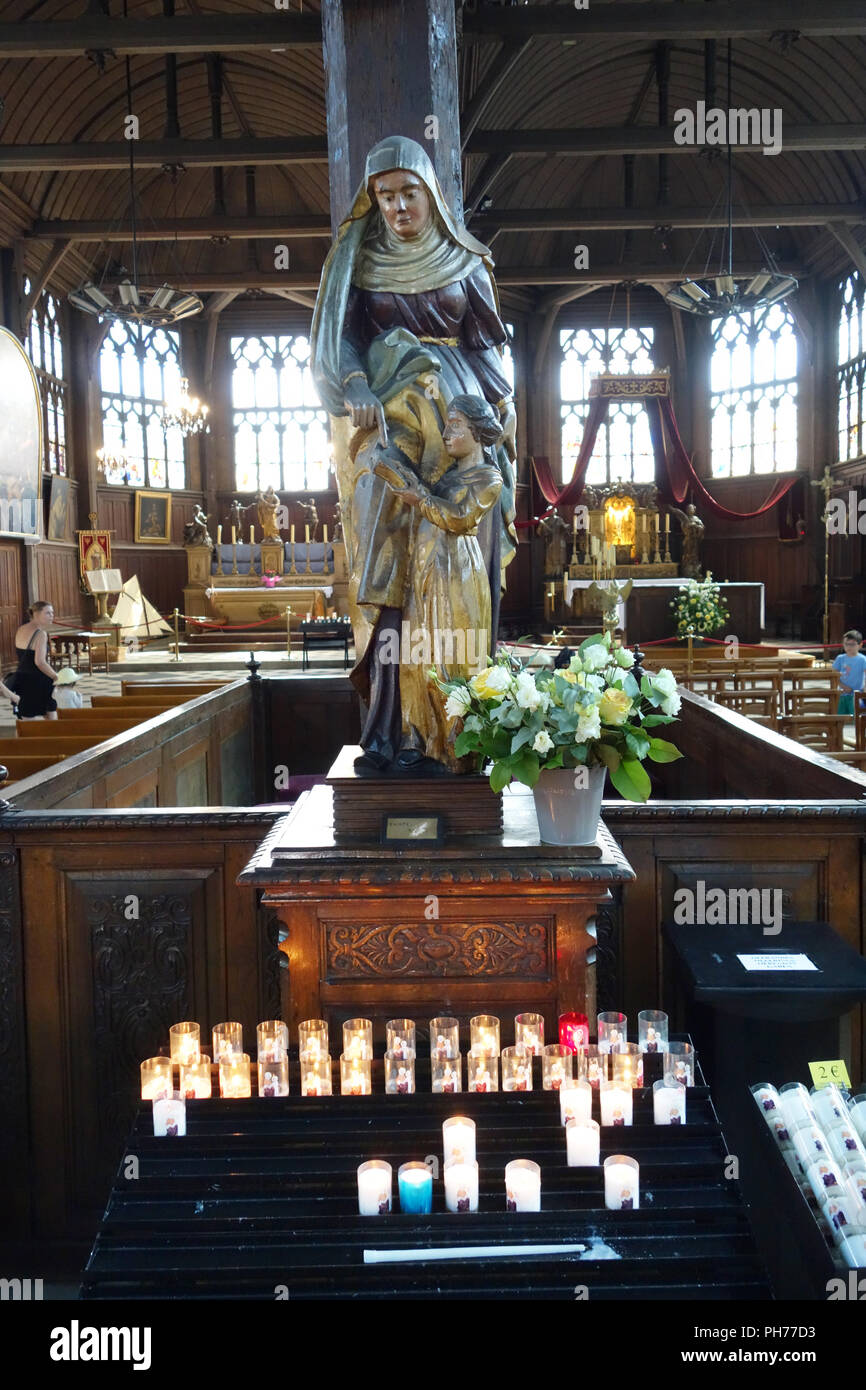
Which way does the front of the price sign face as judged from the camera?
facing the viewer

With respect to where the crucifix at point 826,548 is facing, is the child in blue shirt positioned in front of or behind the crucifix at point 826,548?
in front

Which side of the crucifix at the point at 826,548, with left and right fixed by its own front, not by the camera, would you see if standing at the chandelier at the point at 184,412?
right

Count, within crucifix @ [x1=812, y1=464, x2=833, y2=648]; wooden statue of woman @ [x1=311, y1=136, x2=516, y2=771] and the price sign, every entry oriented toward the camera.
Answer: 3

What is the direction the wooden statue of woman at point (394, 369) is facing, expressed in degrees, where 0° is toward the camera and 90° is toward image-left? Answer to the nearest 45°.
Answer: approximately 0°

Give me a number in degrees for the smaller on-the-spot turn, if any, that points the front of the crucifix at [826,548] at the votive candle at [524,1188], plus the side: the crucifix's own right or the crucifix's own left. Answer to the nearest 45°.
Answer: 0° — it already faces it

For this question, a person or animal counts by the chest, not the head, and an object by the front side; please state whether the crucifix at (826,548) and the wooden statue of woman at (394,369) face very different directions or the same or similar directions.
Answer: same or similar directions

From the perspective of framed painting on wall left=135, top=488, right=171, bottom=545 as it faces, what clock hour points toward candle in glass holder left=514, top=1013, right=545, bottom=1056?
The candle in glass holder is roughly at 12 o'clock from the framed painting on wall.

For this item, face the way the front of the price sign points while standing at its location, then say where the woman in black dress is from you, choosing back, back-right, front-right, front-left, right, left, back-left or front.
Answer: back-right

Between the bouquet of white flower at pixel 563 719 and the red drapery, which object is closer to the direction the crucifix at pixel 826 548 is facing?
the bouquet of white flower

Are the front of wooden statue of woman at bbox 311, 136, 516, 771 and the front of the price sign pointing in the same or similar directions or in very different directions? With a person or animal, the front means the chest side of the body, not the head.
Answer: same or similar directions

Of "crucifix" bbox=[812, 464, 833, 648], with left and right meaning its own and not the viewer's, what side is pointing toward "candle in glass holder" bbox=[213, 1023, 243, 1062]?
front

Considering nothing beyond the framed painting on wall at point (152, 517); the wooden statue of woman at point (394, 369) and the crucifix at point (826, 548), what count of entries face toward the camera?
3

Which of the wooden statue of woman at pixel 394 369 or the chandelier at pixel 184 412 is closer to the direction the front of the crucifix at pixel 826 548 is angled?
the wooden statue of woman
